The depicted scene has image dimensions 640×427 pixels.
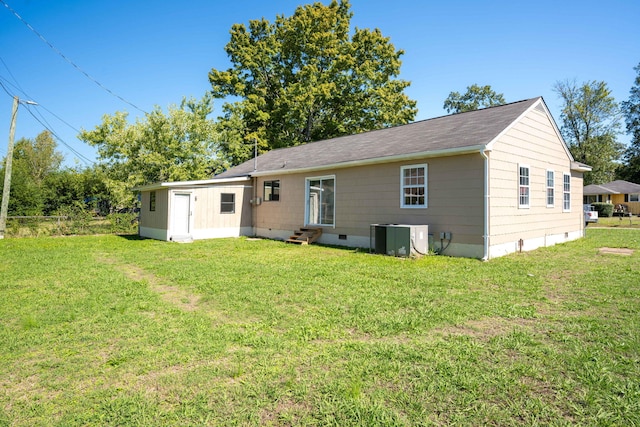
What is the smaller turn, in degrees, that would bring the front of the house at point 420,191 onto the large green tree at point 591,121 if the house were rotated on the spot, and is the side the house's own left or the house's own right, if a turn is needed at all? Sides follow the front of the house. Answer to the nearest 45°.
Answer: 0° — it already faces it

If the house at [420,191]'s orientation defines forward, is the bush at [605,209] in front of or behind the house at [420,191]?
in front

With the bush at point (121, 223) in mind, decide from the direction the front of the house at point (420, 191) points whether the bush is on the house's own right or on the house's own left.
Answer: on the house's own left

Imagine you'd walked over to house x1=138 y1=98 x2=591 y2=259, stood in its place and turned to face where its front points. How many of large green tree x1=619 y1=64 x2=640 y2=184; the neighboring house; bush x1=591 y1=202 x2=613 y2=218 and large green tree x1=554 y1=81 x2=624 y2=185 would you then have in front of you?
4

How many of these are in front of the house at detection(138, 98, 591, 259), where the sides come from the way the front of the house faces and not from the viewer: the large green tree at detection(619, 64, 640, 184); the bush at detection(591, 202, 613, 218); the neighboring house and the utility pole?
3

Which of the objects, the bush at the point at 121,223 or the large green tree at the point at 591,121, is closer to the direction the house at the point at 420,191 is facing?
the large green tree

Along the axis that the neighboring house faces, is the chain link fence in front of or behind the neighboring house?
in front

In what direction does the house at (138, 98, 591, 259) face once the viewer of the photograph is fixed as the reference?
facing away from the viewer and to the right of the viewer

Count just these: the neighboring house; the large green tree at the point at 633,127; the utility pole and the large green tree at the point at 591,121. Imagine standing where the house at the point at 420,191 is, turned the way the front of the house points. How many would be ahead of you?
3

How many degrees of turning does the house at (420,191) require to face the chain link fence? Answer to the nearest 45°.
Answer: approximately 135° to its left
